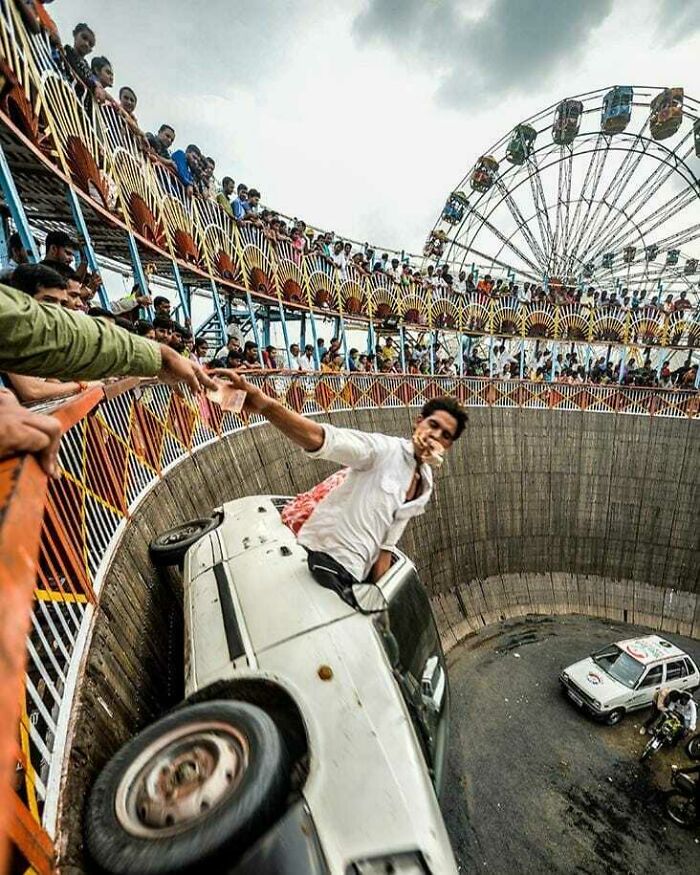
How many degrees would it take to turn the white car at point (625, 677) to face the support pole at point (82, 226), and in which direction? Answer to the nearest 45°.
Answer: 0° — it already faces it

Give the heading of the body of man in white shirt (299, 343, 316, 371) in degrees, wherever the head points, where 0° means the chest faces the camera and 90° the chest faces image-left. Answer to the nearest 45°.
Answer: approximately 315°

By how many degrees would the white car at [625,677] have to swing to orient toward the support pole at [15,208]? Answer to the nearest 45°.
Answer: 0° — it already faces it

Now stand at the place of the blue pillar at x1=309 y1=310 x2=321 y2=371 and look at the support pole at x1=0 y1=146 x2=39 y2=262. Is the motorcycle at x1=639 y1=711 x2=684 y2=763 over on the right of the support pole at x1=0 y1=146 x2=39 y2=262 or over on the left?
left

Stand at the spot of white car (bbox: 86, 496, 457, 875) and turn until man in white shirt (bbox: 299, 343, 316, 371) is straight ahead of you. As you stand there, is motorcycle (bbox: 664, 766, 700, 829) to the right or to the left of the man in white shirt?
right

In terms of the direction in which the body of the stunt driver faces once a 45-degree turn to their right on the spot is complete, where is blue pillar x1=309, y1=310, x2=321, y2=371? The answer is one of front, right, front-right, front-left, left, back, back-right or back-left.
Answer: back

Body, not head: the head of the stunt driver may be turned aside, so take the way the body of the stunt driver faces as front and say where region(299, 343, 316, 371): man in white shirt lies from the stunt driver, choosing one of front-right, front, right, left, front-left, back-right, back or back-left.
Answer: back-left

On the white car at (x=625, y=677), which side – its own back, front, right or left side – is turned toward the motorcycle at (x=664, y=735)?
left
